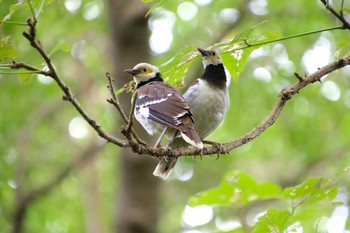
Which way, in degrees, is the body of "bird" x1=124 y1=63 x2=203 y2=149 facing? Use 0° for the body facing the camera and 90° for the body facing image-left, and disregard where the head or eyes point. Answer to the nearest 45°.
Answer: approximately 90°

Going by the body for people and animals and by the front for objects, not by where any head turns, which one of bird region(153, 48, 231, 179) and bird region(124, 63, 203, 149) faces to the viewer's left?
bird region(124, 63, 203, 149)

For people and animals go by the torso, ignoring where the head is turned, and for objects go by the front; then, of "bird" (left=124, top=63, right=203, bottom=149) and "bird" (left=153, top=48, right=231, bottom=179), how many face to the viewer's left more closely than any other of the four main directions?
1

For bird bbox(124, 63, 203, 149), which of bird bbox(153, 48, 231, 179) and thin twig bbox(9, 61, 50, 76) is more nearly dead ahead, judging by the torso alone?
the thin twig

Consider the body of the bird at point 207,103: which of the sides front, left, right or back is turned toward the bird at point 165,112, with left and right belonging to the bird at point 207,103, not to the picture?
right

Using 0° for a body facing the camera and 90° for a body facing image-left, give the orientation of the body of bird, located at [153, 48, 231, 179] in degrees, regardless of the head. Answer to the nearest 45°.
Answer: approximately 315°
